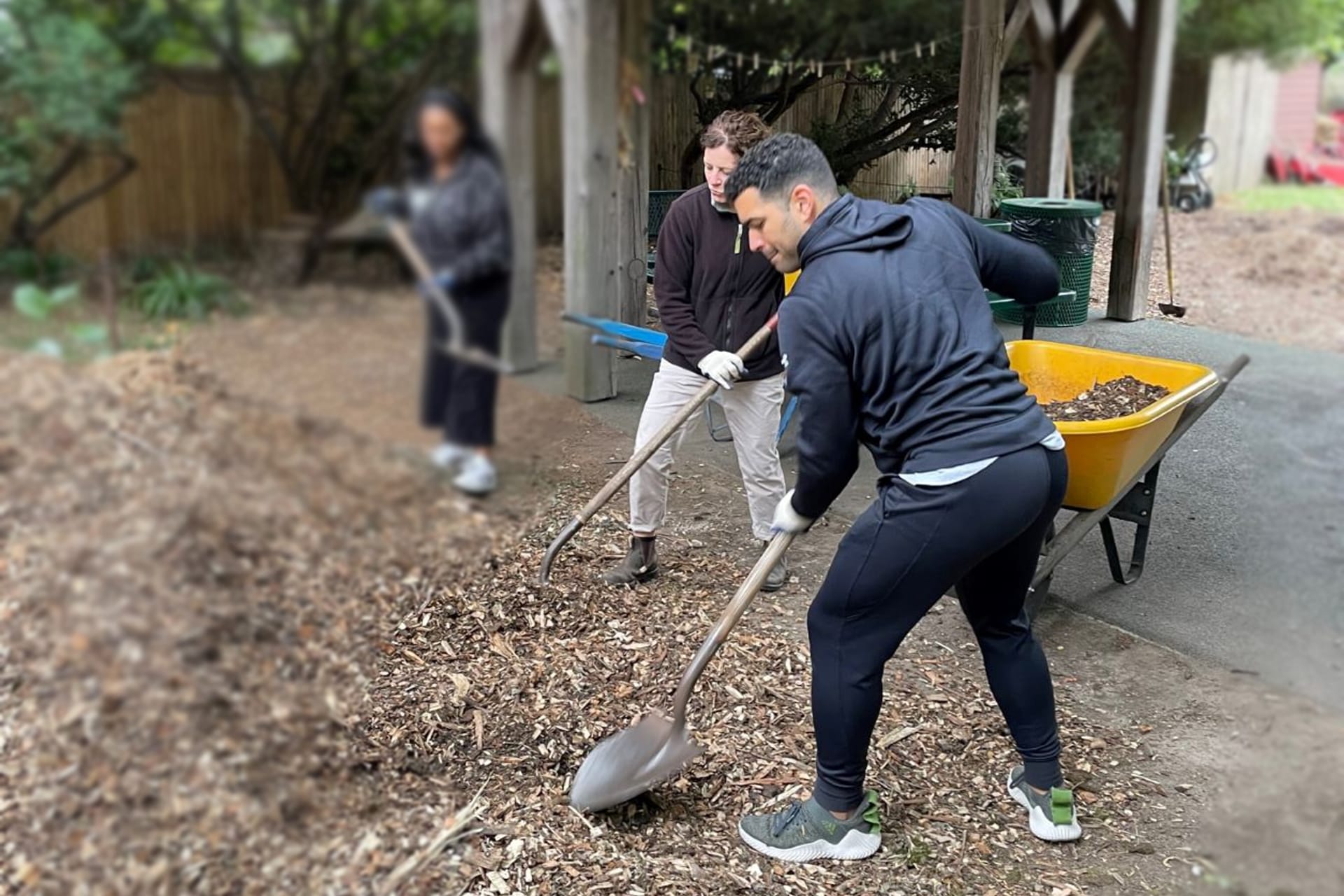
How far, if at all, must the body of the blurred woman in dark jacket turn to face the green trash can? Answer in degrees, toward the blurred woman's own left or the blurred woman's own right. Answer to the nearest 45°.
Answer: approximately 180°

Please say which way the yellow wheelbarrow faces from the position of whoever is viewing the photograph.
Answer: facing the viewer and to the left of the viewer

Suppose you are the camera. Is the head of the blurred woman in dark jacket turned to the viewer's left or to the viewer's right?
to the viewer's left

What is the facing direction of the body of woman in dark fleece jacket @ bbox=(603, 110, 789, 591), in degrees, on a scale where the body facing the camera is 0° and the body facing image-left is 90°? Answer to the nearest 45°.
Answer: approximately 0°

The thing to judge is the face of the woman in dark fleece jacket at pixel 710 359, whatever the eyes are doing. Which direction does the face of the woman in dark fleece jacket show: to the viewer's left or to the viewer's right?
to the viewer's left

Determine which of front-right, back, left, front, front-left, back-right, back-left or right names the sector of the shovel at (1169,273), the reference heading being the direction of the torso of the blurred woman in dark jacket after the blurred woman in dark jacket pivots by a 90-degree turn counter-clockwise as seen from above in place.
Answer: left

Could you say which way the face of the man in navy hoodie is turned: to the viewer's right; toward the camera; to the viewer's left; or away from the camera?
to the viewer's left
